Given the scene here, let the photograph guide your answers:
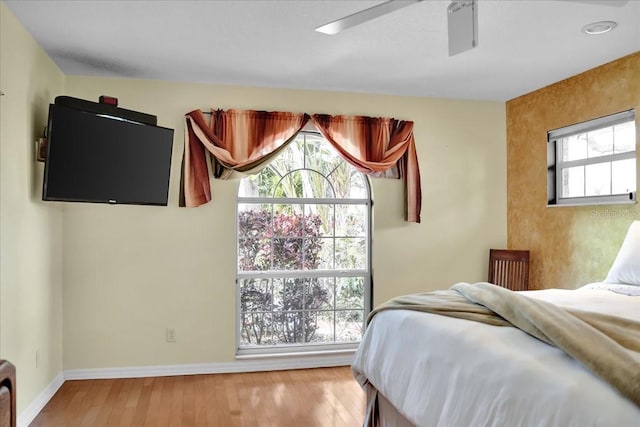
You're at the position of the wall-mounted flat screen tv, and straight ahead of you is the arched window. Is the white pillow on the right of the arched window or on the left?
right

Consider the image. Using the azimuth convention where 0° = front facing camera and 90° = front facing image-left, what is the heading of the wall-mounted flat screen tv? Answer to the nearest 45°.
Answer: approximately 315°

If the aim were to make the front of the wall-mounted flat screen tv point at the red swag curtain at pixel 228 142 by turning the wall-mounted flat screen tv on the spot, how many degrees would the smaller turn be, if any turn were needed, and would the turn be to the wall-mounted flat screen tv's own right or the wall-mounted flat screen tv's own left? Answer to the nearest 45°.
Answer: approximately 90° to the wall-mounted flat screen tv's own left

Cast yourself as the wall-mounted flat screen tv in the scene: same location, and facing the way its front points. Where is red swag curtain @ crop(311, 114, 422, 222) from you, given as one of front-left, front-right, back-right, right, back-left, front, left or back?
front-left

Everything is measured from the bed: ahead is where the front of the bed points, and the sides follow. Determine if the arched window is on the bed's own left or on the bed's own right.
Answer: on the bed's own right

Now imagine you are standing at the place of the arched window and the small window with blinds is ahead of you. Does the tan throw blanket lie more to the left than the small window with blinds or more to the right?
right

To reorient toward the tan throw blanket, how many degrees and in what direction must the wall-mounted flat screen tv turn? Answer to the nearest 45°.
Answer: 0° — it already faces it

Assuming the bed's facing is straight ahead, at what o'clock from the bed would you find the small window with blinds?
The small window with blinds is roughly at 5 o'clock from the bed.
